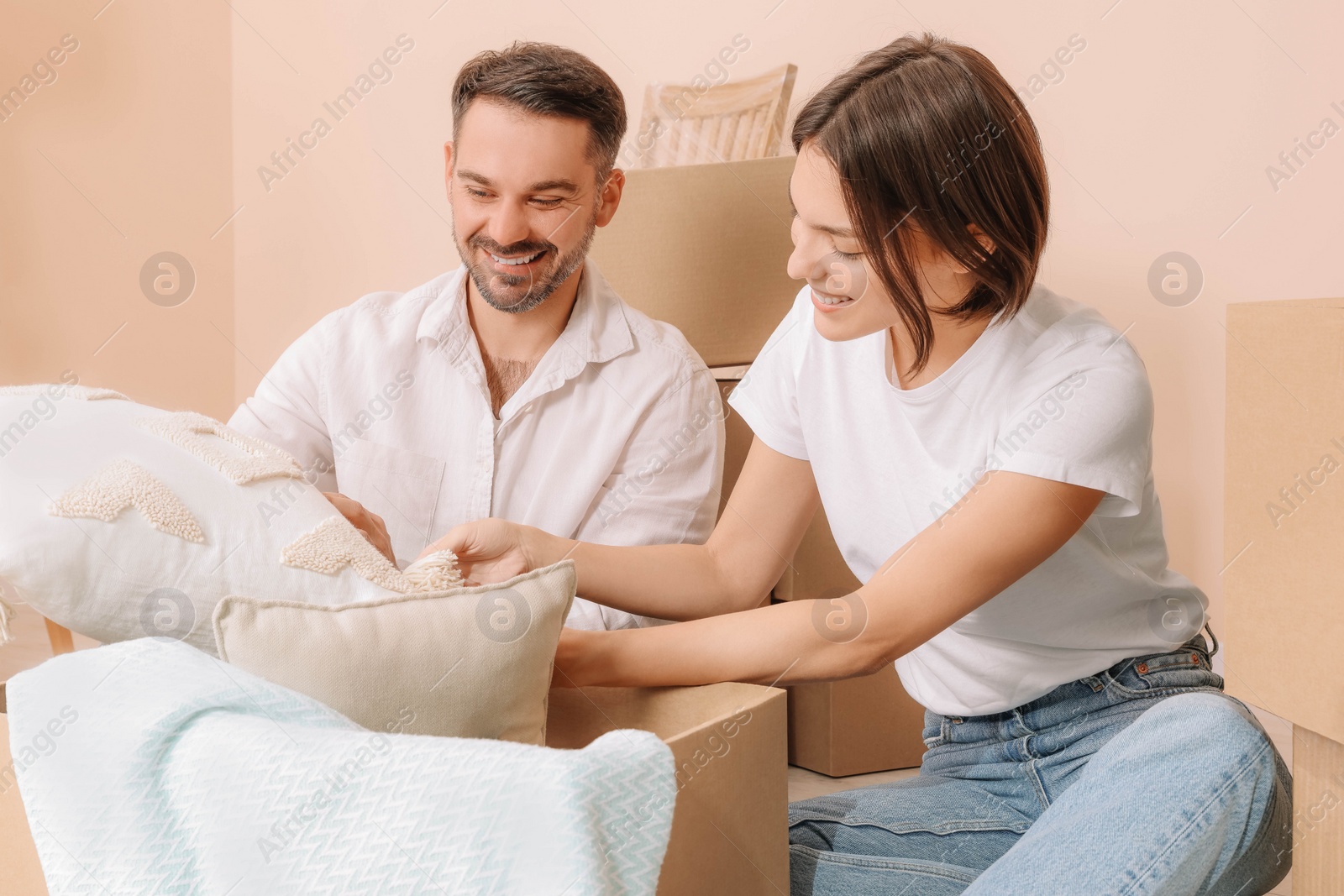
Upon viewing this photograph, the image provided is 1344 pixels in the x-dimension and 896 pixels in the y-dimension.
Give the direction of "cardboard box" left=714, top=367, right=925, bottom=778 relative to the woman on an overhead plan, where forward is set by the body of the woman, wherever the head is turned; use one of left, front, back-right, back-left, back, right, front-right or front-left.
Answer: back-right

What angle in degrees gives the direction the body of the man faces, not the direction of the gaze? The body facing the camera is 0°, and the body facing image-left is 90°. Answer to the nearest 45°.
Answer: approximately 0°

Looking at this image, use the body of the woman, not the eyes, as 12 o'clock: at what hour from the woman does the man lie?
The man is roughly at 3 o'clock from the woman.

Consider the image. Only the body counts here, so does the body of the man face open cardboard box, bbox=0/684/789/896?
yes

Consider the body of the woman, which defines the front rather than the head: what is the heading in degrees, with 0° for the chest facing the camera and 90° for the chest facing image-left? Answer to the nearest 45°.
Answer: approximately 45°

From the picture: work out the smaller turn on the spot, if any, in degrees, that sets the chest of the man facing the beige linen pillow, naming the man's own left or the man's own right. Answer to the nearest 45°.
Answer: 0° — they already face it
